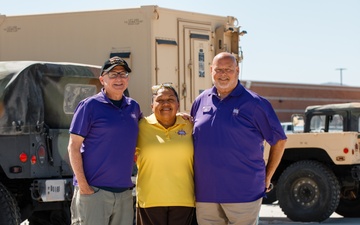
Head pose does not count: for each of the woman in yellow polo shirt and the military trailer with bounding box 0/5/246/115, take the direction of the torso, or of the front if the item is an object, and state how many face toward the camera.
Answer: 1

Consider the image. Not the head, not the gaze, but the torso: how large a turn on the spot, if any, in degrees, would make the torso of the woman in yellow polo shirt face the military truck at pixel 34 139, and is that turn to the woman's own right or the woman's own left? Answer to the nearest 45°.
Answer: approximately 135° to the woman's own right

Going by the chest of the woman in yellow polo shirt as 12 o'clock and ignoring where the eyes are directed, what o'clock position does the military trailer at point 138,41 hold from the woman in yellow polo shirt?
The military trailer is roughly at 6 o'clock from the woman in yellow polo shirt.

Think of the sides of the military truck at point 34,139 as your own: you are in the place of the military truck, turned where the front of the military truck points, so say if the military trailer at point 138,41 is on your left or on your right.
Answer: on your right

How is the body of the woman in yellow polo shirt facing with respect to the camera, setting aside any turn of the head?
toward the camera
